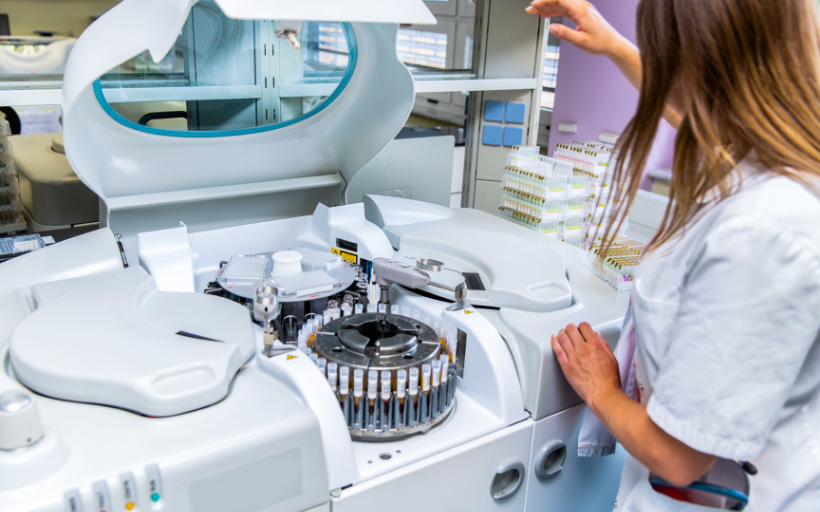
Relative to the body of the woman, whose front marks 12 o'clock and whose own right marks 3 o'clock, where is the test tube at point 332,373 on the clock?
The test tube is roughly at 12 o'clock from the woman.

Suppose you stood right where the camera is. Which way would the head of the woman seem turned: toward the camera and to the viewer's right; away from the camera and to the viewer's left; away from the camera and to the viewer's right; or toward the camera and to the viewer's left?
away from the camera and to the viewer's left

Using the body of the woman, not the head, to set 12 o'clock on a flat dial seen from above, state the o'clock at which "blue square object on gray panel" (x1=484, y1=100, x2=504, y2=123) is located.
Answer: The blue square object on gray panel is roughly at 2 o'clock from the woman.

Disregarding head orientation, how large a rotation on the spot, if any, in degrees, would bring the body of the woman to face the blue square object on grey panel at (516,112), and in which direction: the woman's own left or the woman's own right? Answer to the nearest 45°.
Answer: approximately 45° to the woman's own right

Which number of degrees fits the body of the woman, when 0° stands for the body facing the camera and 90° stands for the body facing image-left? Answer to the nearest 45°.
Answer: approximately 90°

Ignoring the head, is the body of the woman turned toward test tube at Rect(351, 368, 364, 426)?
yes

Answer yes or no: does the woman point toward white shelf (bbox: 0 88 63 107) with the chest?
yes

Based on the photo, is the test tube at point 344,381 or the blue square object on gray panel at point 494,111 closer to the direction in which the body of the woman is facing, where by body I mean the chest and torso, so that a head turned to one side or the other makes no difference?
the test tube
